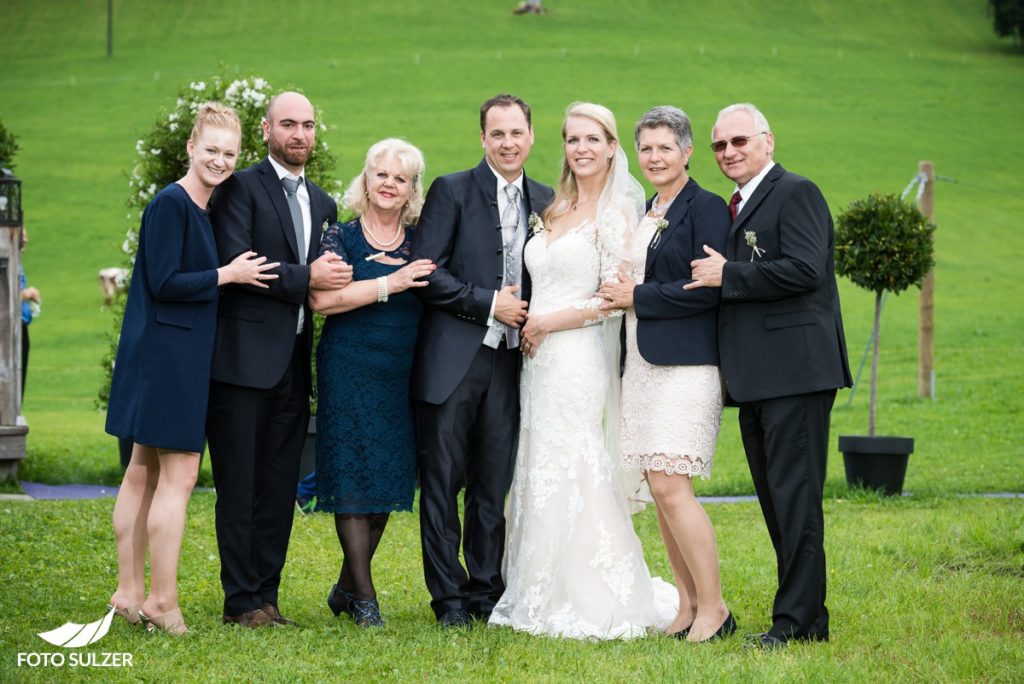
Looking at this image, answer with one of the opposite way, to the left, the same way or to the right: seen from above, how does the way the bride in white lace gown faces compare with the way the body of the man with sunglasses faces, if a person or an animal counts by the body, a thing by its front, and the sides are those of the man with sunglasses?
the same way

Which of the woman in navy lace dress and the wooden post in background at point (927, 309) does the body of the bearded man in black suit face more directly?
the woman in navy lace dress

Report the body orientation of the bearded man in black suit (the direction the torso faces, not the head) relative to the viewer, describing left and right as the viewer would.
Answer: facing the viewer and to the right of the viewer

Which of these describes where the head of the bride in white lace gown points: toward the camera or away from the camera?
toward the camera

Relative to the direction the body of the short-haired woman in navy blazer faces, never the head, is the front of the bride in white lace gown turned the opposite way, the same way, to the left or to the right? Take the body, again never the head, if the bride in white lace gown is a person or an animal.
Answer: the same way

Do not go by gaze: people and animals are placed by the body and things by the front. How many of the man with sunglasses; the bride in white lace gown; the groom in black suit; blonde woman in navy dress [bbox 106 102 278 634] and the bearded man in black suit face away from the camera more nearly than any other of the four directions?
0

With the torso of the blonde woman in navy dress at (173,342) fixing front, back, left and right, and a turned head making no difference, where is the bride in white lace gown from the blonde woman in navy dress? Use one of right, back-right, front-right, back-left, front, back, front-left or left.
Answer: front-left

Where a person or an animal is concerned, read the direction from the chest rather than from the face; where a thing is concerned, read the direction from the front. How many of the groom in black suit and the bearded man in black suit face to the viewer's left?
0

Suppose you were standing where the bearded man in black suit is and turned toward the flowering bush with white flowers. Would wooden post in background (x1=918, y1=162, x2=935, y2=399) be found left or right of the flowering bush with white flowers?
right

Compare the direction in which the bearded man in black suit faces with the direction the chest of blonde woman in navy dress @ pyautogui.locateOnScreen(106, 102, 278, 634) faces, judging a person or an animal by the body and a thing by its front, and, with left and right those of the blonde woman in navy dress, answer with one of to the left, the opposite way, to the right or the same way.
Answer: the same way

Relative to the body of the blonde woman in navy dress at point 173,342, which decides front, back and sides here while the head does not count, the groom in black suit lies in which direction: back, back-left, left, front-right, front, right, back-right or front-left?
front-left

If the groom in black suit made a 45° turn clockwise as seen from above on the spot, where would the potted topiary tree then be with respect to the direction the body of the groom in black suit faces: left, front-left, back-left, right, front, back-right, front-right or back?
back-left

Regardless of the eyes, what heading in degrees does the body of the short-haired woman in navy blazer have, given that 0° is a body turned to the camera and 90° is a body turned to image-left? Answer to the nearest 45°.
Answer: approximately 45°

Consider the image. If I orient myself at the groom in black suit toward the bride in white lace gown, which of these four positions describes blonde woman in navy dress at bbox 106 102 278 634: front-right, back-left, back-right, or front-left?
back-right

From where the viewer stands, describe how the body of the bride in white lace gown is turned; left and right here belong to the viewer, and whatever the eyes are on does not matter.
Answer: facing the viewer and to the left of the viewer

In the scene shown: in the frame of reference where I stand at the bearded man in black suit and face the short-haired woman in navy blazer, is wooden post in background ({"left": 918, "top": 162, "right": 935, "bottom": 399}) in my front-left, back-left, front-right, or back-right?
front-left

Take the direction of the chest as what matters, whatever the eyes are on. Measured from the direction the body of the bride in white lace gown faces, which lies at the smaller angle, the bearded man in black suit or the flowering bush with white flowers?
the bearded man in black suit

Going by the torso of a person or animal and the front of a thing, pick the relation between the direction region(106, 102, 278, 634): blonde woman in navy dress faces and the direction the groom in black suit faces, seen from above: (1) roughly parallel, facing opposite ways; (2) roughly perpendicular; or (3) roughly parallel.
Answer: roughly parallel
